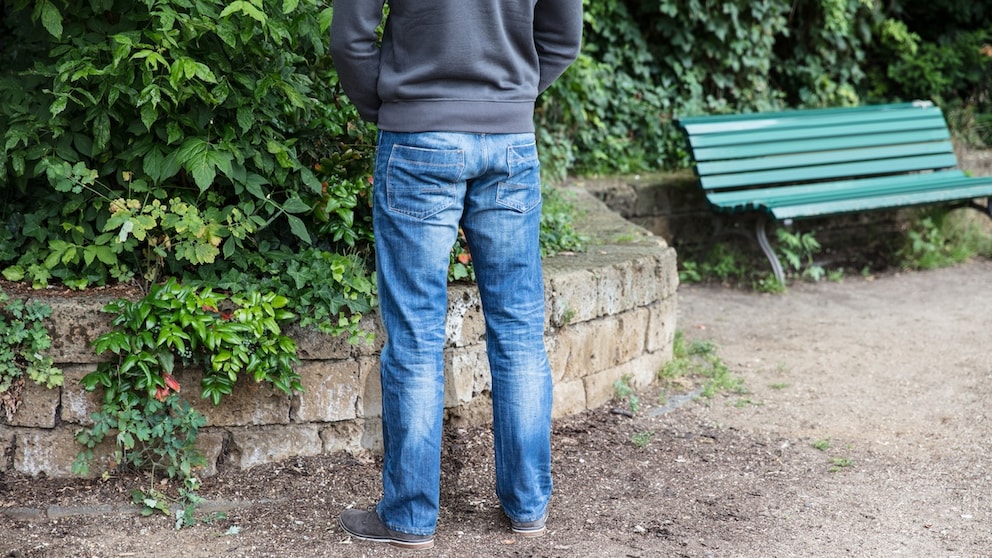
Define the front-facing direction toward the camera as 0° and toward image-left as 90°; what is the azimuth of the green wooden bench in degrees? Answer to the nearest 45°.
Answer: approximately 315°

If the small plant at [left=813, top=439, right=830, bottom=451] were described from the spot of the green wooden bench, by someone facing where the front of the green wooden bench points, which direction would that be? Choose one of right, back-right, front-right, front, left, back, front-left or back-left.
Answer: front-right

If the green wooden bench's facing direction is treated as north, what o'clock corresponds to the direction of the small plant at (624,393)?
The small plant is roughly at 2 o'clock from the green wooden bench.

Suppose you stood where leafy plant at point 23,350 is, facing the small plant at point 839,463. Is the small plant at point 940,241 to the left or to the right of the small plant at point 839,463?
left

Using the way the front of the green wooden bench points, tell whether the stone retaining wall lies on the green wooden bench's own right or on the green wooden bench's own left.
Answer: on the green wooden bench's own right

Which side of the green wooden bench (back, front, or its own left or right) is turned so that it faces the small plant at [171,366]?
right

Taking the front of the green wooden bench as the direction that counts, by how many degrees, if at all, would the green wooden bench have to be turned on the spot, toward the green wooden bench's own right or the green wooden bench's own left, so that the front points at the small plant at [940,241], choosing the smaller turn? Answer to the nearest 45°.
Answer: approximately 90° to the green wooden bench's own left

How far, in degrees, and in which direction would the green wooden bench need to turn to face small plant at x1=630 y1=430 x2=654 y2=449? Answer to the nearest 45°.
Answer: approximately 45° to its right

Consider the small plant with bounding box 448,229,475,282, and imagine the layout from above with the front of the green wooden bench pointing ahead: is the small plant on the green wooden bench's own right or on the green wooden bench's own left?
on the green wooden bench's own right

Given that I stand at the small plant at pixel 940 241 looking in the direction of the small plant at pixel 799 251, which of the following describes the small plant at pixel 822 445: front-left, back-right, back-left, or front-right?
front-left

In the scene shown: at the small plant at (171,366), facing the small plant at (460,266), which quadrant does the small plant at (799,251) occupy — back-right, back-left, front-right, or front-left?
front-left
